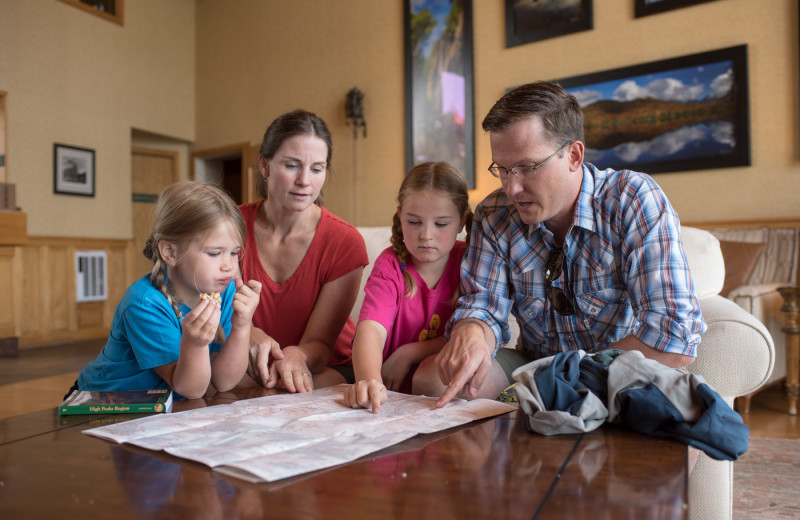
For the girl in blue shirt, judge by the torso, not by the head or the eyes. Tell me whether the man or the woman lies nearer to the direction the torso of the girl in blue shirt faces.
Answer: the man

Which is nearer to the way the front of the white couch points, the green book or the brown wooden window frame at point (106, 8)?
the green book

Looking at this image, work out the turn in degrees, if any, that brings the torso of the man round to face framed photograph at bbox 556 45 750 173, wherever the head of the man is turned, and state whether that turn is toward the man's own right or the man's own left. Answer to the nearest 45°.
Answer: approximately 135° to the man's own right

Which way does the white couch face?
toward the camera

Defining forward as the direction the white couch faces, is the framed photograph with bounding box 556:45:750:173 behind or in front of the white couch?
behind

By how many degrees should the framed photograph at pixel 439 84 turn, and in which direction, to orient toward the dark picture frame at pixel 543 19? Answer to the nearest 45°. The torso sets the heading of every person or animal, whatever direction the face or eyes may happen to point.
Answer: approximately 90° to its left

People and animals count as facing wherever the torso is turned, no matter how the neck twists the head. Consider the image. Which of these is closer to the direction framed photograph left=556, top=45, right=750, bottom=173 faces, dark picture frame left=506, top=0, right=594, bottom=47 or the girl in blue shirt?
the girl in blue shirt

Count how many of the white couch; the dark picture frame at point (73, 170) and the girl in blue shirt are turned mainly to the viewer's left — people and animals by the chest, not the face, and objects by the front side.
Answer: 0

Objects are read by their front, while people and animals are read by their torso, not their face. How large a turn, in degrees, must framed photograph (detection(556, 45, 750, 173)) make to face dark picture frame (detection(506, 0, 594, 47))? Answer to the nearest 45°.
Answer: approximately 45° to its right

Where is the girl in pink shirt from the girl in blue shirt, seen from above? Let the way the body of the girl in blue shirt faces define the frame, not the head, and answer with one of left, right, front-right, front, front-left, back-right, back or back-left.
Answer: front-left

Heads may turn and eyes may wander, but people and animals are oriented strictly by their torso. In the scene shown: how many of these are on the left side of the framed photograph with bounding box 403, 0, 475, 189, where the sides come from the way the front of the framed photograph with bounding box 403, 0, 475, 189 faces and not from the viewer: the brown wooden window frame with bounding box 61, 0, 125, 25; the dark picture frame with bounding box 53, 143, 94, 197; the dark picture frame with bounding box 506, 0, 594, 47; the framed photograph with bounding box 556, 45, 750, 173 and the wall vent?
2

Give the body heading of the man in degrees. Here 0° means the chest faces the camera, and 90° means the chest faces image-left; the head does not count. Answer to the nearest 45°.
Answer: approximately 45°
